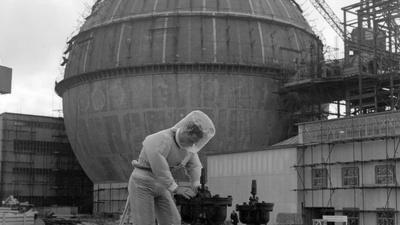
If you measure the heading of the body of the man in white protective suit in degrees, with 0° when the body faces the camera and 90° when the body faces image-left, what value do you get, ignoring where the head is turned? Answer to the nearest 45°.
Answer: approximately 315°

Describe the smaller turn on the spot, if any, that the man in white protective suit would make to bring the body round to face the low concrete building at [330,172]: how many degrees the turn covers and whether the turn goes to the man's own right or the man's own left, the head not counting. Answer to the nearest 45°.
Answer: approximately 135° to the man's own left

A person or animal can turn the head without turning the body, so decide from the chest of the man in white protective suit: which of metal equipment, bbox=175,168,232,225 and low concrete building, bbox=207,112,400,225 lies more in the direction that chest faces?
the metal equipment

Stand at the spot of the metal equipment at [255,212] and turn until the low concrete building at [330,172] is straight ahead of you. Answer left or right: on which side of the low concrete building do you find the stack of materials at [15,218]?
left

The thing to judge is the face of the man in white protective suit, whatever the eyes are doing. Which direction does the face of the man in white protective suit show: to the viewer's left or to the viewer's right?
to the viewer's right

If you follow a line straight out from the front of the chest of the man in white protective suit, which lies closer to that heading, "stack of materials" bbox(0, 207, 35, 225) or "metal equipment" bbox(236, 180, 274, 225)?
the metal equipment
